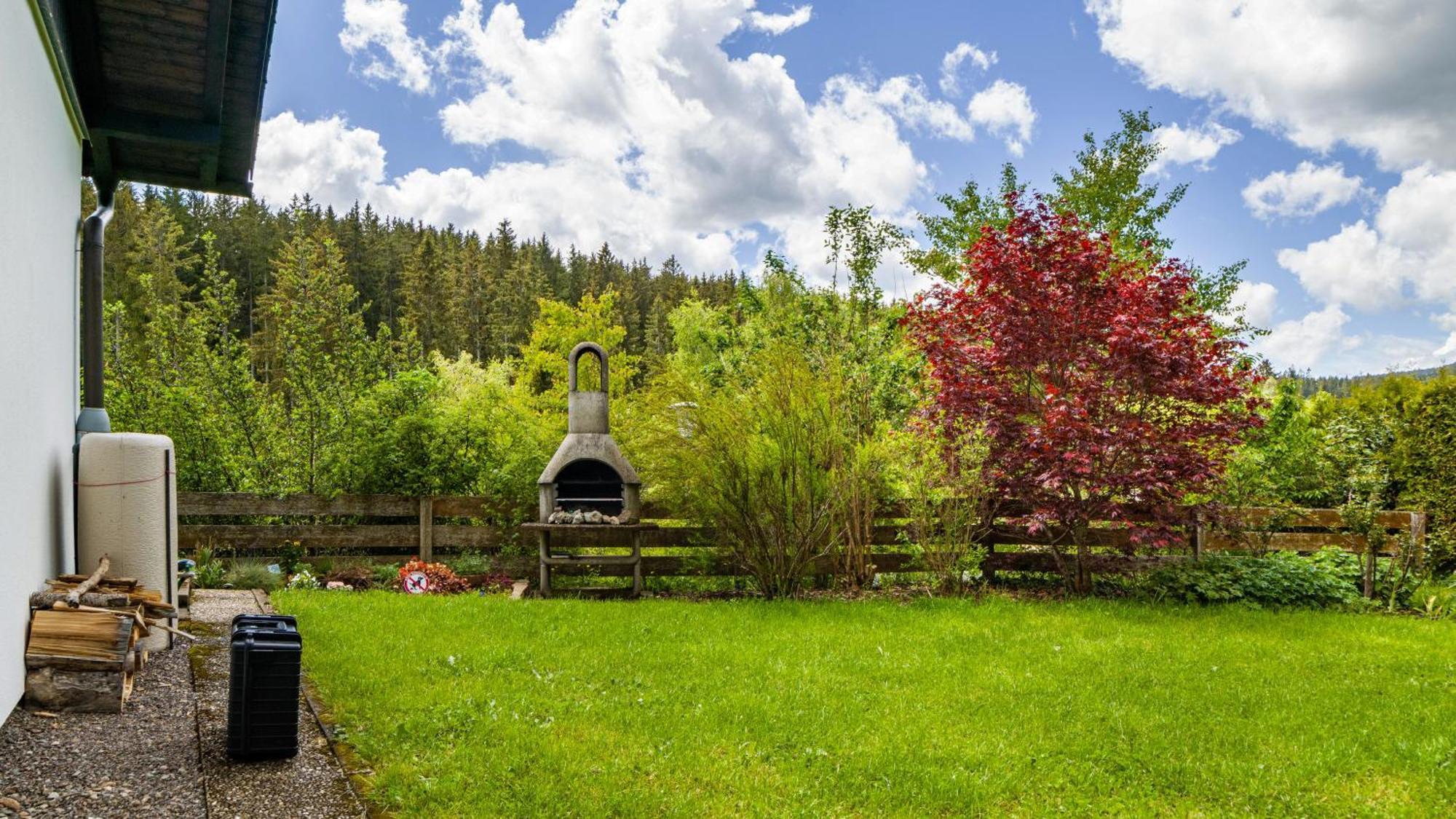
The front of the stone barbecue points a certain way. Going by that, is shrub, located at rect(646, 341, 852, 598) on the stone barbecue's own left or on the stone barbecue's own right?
on the stone barbecue's own left

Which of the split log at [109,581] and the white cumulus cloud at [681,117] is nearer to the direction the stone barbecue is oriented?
the split log

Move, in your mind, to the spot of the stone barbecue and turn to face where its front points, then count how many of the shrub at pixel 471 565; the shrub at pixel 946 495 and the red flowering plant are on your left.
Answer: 1

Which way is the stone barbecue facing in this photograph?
toward the camera

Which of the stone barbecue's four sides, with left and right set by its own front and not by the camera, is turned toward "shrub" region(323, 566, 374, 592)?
right

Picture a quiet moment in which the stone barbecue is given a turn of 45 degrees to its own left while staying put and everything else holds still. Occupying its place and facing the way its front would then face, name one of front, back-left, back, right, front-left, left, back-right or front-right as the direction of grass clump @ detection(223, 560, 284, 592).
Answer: back-right

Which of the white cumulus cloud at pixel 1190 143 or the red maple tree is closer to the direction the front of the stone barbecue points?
the red maple tree

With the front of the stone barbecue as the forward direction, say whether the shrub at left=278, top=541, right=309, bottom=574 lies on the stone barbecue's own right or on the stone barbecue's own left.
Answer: on the stone barbecue's own right

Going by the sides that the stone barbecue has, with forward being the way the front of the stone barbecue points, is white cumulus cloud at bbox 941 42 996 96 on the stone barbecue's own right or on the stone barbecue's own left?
on the stone barbecue's own left

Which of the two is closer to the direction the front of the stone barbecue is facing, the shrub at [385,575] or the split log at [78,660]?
the split log

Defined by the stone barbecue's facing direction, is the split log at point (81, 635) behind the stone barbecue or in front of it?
in front

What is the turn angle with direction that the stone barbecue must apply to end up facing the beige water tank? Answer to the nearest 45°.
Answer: approximately 45° to its right

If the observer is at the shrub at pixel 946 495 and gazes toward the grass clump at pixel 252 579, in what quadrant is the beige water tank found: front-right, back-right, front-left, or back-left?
front-left

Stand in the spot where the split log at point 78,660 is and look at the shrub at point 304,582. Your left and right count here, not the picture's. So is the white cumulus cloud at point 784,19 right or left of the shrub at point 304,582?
right

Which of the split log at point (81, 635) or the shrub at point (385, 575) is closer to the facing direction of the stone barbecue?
the split log

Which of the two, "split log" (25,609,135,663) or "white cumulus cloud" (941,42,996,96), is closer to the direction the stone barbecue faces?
the split log
